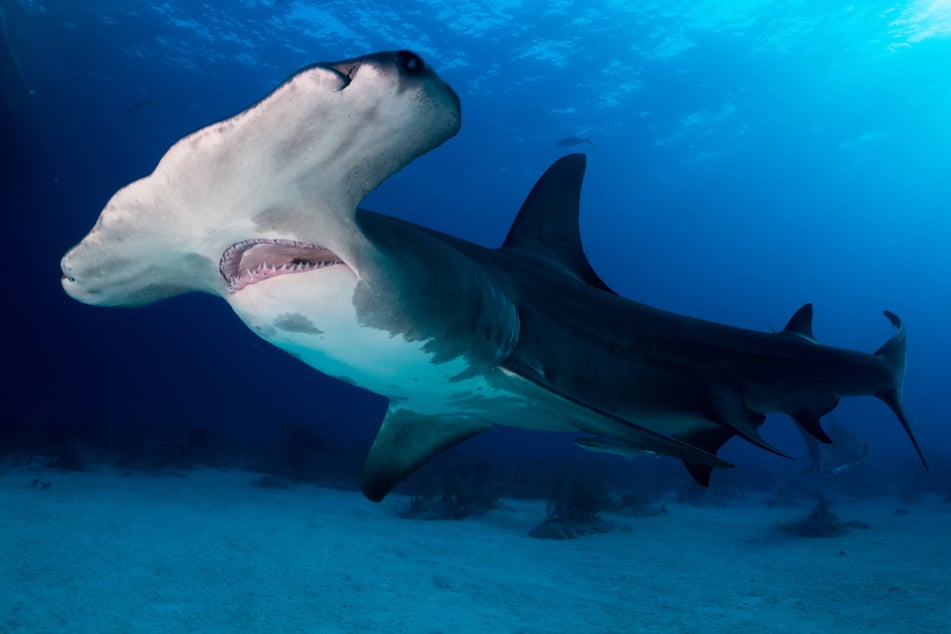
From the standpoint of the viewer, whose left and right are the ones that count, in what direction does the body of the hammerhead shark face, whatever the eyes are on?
facing the viewer and to the left of the viewer
